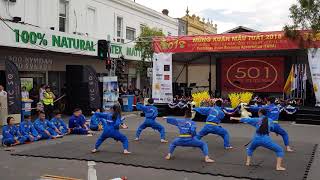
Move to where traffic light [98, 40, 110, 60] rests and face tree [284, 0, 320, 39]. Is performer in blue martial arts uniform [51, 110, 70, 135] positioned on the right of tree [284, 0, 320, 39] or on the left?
right

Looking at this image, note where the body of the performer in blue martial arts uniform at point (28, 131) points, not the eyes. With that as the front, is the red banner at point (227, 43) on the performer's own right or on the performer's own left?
on the performer's own left

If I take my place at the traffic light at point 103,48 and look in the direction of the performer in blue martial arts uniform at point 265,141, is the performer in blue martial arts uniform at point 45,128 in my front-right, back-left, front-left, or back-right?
front-right

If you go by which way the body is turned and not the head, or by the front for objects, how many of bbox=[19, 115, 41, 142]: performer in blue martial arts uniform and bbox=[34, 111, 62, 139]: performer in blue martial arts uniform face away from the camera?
0

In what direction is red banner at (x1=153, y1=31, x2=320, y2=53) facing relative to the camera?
toward the camera

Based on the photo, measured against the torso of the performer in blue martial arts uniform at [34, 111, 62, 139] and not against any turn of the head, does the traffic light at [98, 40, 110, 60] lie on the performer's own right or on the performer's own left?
on the performer's own left

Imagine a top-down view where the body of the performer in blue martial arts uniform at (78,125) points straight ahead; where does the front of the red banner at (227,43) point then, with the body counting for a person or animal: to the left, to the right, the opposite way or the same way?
to the right

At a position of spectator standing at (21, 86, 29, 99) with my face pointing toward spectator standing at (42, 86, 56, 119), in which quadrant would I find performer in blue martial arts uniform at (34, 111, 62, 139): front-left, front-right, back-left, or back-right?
front-right

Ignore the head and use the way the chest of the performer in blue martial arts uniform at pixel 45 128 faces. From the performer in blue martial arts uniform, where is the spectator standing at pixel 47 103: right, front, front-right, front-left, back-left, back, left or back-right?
back-left

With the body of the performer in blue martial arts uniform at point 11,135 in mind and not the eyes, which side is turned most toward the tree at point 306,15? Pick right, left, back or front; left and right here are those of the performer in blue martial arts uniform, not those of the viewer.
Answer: front

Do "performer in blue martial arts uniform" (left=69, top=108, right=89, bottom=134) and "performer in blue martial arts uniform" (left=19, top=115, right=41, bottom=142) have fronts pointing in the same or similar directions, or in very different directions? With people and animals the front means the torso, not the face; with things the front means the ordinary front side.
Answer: same or similar directions

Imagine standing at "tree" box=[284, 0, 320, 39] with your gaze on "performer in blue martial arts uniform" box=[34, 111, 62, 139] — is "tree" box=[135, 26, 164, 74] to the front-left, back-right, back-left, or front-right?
front-right

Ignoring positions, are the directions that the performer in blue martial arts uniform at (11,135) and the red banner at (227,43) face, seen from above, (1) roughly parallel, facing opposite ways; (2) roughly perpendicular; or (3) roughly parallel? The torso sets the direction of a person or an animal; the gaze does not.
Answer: roughly perpendicular

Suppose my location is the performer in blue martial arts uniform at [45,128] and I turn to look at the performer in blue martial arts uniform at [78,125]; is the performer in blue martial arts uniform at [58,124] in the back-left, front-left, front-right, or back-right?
front-left
